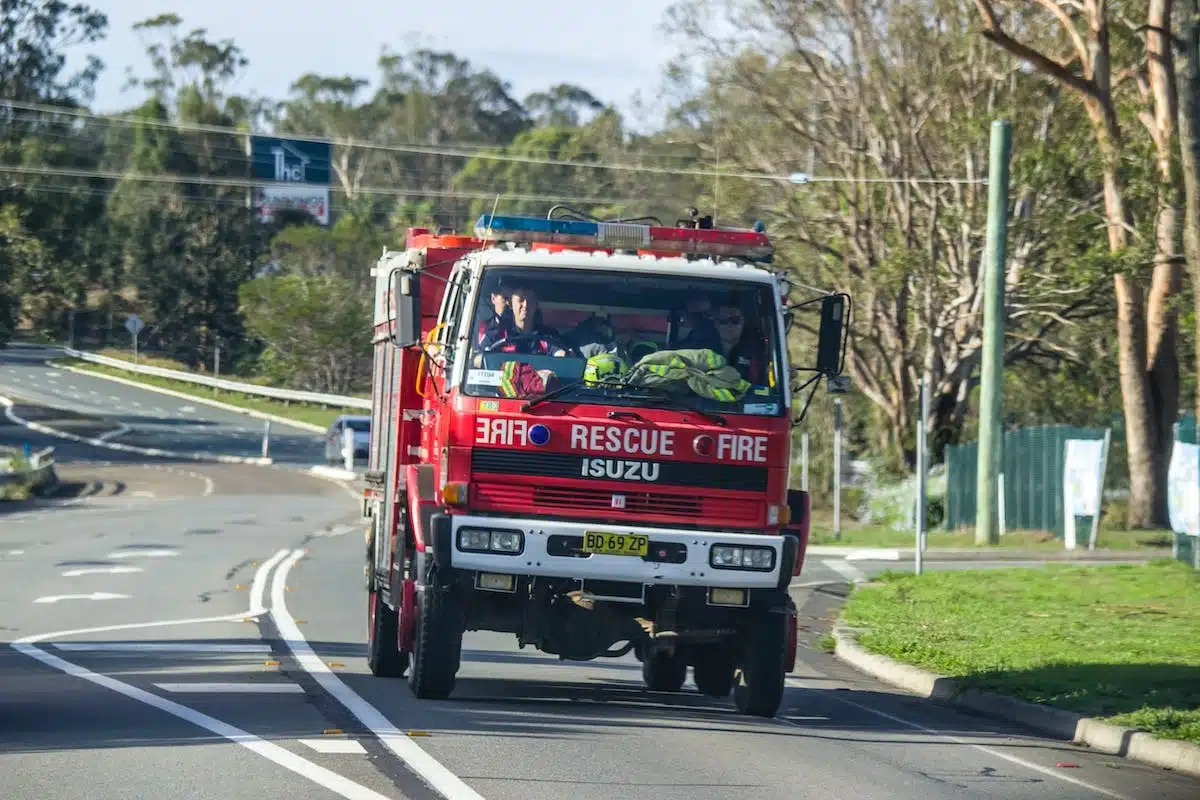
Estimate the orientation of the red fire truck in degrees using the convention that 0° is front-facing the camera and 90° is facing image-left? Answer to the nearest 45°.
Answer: approximately 0°

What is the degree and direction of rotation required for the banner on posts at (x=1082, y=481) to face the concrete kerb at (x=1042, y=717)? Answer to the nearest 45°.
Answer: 0° — it already faces it

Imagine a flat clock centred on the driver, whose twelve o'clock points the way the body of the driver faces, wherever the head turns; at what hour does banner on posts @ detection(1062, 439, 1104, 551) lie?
The banner on posts is roughly at 7 o'clock from the driver.
